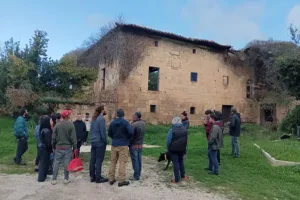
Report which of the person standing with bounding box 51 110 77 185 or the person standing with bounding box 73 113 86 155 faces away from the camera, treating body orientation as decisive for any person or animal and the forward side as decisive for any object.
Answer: the person standing with bounding box 51 110 77 185

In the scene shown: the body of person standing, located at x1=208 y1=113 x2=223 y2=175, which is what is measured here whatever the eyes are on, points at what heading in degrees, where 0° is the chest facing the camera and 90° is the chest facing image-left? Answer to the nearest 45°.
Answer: approximately 90°

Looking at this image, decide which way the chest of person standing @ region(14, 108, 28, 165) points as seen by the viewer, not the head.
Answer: to the viewer's right

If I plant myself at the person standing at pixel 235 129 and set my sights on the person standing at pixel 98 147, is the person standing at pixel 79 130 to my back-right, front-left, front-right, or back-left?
front-right

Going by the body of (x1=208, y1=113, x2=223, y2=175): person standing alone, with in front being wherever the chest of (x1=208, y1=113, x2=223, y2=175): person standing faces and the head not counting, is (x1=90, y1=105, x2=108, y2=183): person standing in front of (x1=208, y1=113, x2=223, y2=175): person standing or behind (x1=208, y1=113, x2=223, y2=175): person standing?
in front

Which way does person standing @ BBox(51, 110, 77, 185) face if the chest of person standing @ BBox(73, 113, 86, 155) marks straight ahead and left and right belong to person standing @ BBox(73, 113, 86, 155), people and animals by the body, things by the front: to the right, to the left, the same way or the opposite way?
the opposite way

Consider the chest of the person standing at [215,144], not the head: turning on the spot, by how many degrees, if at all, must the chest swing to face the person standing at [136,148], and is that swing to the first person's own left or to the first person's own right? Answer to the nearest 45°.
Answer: approximately 45° to the first person's own left

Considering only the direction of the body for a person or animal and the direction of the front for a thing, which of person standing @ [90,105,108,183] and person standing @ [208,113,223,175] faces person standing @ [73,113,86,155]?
person standing @ [208,113,223,175]

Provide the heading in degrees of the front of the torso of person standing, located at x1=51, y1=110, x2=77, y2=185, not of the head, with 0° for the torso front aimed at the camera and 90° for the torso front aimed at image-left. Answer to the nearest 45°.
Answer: approximately 180°

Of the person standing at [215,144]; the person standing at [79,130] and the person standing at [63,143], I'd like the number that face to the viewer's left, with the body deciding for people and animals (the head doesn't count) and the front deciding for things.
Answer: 1

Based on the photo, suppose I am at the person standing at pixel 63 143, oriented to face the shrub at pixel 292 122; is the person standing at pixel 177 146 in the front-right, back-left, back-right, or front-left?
front-right

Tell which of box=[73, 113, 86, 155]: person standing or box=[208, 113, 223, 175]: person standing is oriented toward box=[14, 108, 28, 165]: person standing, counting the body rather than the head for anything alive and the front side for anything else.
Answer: box=[208, 113, 223, 175]: person standing

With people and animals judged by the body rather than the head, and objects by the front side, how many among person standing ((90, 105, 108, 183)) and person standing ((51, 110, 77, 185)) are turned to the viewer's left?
0

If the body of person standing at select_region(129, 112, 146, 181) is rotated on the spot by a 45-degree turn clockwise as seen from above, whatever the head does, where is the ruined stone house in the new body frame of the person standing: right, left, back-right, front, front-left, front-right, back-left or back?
front
